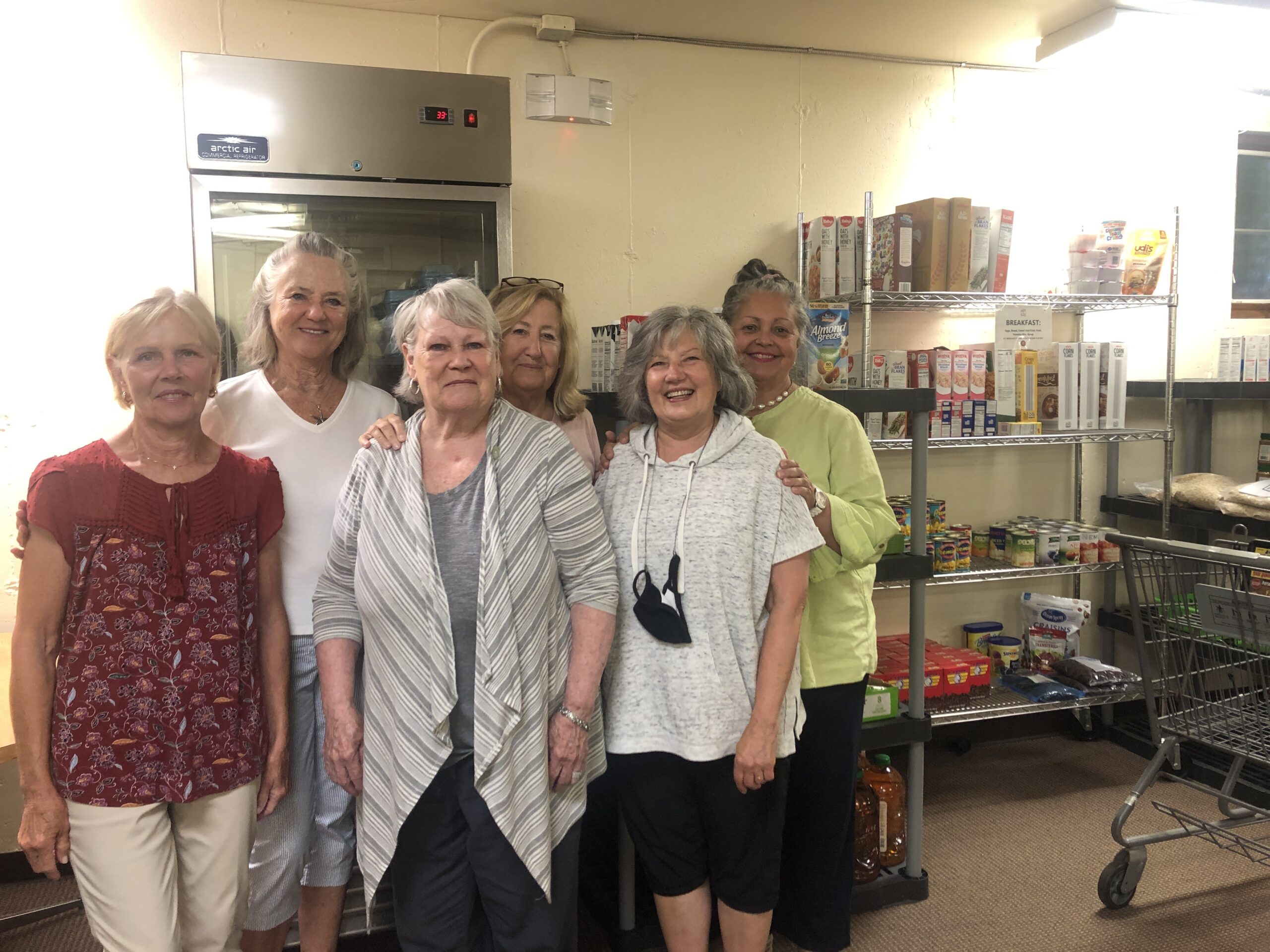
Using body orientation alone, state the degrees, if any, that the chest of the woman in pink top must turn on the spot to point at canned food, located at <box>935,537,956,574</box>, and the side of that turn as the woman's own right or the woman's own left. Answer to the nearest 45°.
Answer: approximately 135° to the woman's own left

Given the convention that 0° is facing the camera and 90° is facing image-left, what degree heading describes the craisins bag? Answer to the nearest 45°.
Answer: approximately 0°

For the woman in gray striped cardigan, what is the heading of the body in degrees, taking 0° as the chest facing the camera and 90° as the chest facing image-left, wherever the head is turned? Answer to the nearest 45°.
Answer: approximately 0°

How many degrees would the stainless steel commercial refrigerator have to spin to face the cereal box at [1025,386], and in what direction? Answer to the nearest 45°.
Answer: approximately 90° to its left
